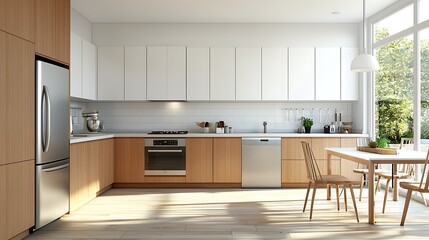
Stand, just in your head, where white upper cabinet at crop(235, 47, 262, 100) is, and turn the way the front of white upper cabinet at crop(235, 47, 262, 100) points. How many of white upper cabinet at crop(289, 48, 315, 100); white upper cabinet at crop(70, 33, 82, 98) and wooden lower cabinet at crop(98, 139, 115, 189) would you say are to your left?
1

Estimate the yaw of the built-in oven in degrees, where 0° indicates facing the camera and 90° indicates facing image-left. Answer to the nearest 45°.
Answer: approximately 0°

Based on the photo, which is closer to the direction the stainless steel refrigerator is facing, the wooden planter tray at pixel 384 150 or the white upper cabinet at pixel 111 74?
the wooden planter tray

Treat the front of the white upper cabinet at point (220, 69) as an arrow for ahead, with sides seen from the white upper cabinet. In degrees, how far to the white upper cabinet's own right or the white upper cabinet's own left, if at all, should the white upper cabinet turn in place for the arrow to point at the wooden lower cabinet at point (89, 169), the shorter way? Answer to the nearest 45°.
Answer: approximately 45° to the white upper cabinet's own right

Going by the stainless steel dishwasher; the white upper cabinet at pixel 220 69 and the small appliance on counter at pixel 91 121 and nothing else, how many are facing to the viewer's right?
1

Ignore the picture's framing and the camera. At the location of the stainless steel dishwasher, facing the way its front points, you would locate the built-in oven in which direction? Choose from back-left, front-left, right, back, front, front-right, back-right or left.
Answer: right

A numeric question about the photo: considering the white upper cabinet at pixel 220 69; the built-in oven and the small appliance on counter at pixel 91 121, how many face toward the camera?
2

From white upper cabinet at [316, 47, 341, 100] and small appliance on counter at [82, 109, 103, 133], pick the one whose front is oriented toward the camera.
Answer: the white upper cabinet

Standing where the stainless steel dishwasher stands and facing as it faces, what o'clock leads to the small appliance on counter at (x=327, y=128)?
The small appliance on counter is roughly at 8 o'clock from the stainless steel dishwasher.

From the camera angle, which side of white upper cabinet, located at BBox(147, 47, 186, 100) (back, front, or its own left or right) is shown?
front

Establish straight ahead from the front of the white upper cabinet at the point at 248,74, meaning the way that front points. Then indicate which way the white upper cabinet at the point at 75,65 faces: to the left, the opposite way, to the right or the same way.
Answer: to the left

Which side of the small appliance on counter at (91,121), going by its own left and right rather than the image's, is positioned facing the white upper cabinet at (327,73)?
front

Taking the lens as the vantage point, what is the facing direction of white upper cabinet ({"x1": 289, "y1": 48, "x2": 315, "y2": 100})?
facing the viewer

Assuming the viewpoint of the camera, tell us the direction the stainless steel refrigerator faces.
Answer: facing the viewer and to the right of the viewer

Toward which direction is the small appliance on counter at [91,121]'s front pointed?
to the viewer's right

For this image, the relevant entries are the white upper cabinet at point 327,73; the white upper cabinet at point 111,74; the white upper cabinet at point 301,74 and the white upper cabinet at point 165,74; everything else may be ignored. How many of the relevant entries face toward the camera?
4
